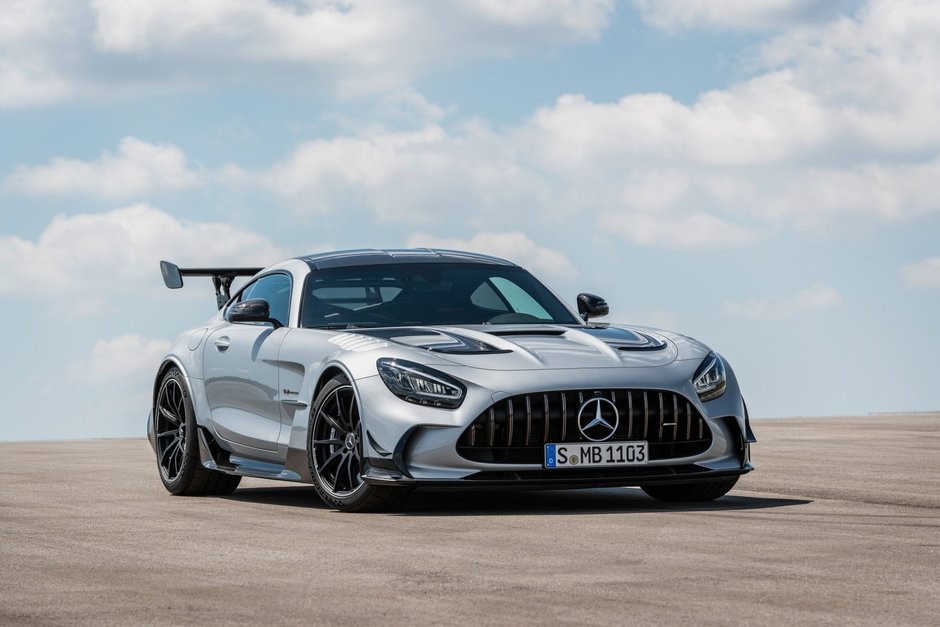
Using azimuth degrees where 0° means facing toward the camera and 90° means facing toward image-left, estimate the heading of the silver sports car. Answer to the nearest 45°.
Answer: approximately 315°
